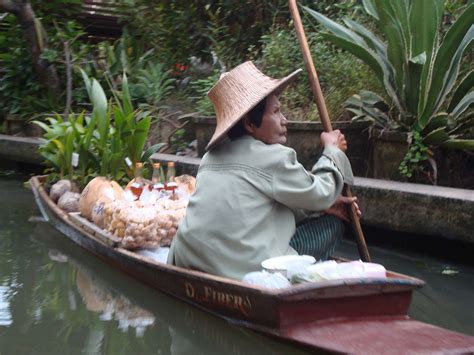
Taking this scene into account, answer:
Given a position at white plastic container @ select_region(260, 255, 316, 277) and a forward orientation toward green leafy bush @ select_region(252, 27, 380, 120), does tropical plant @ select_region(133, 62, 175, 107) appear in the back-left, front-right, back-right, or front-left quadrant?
front-left

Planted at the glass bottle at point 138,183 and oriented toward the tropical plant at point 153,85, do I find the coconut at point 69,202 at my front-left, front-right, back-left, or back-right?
front-left

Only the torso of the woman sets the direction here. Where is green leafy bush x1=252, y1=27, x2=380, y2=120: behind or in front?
in front
